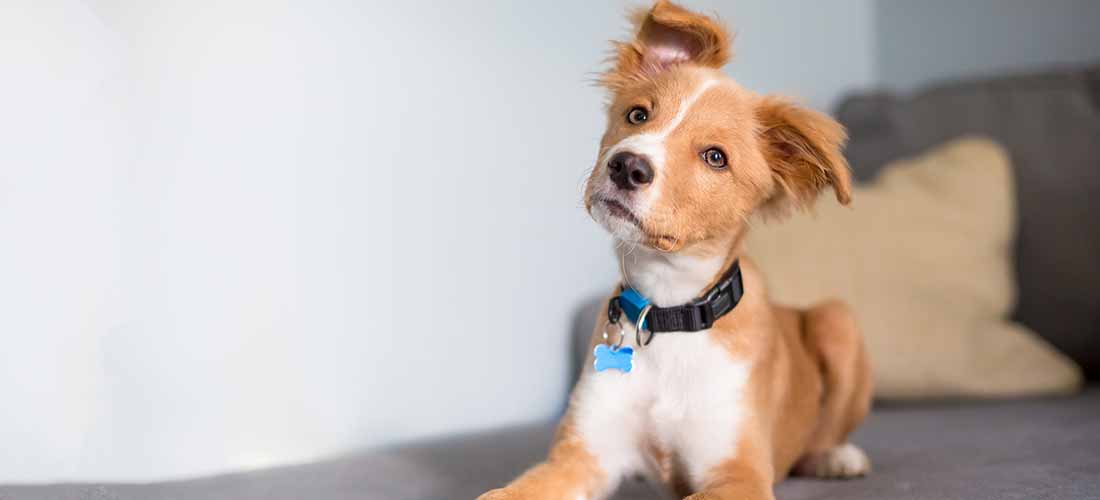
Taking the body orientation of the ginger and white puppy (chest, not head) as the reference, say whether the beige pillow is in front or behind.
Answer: behind

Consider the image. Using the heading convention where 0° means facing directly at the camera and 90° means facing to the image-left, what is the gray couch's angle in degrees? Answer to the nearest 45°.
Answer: approximately 45°
